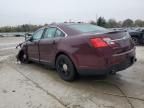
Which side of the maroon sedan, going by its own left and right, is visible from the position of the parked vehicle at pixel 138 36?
right

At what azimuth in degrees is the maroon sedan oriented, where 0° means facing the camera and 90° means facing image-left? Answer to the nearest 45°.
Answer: approximately 135°
